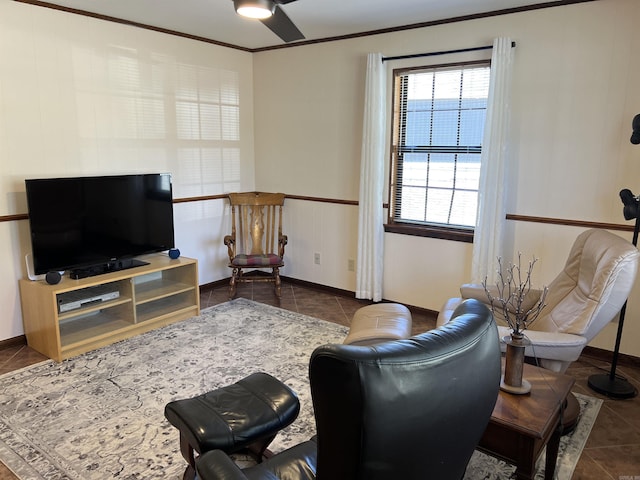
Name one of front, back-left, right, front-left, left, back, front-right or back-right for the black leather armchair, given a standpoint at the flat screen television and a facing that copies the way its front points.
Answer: front-right

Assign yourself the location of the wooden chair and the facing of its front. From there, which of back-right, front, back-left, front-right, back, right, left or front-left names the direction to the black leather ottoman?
front

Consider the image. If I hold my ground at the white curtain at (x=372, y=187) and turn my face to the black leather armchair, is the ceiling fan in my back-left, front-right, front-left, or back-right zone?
front-right

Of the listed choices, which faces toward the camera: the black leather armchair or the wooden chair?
the wooden chair

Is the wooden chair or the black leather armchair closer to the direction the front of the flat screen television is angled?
the black leather armchair

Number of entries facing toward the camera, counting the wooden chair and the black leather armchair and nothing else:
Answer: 1

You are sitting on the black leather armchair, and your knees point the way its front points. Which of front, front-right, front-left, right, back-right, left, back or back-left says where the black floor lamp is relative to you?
right

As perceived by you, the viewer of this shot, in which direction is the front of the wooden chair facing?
facing the viewer

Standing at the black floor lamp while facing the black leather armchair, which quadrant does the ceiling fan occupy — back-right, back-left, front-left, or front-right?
front-right

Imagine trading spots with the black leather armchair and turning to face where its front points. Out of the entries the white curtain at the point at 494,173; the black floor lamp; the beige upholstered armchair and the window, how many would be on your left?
0

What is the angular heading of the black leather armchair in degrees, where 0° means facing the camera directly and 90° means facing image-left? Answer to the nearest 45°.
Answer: approximately 135°

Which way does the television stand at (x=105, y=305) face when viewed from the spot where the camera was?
facing the viewer and to the right of the viewer

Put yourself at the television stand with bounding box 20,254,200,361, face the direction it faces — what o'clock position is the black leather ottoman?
The black leather ottoman is roughly at 1 o'clock from the television stand.

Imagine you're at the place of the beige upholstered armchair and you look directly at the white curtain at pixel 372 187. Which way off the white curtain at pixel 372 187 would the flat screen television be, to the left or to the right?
left

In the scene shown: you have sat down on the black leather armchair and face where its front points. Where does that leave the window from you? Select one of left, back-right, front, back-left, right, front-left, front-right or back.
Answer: front-right

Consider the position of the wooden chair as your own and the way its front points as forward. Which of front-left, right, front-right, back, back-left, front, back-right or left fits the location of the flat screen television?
front-right
